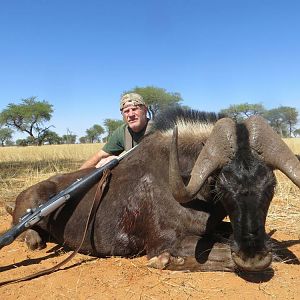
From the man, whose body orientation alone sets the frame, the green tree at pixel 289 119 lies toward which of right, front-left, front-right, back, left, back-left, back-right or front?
back-left

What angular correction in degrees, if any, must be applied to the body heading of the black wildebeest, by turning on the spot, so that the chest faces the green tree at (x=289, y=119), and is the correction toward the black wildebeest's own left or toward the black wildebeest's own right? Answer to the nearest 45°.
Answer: approximately 90° to the black wildebeest's own left

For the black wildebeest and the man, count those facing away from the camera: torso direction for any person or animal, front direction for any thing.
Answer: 0

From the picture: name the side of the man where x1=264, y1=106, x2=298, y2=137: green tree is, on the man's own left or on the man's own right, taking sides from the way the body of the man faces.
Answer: on the man's own left

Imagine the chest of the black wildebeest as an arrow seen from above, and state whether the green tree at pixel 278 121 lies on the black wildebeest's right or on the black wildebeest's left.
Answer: on the black wildebeest's left

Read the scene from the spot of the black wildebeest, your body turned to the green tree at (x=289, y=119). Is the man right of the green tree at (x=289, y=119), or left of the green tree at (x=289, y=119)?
left

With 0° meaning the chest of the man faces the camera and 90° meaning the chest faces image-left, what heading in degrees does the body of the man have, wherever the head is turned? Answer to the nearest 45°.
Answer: approximately 0°

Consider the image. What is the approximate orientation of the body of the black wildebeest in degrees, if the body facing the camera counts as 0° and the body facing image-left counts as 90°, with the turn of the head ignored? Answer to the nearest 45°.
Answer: approximately 315°
